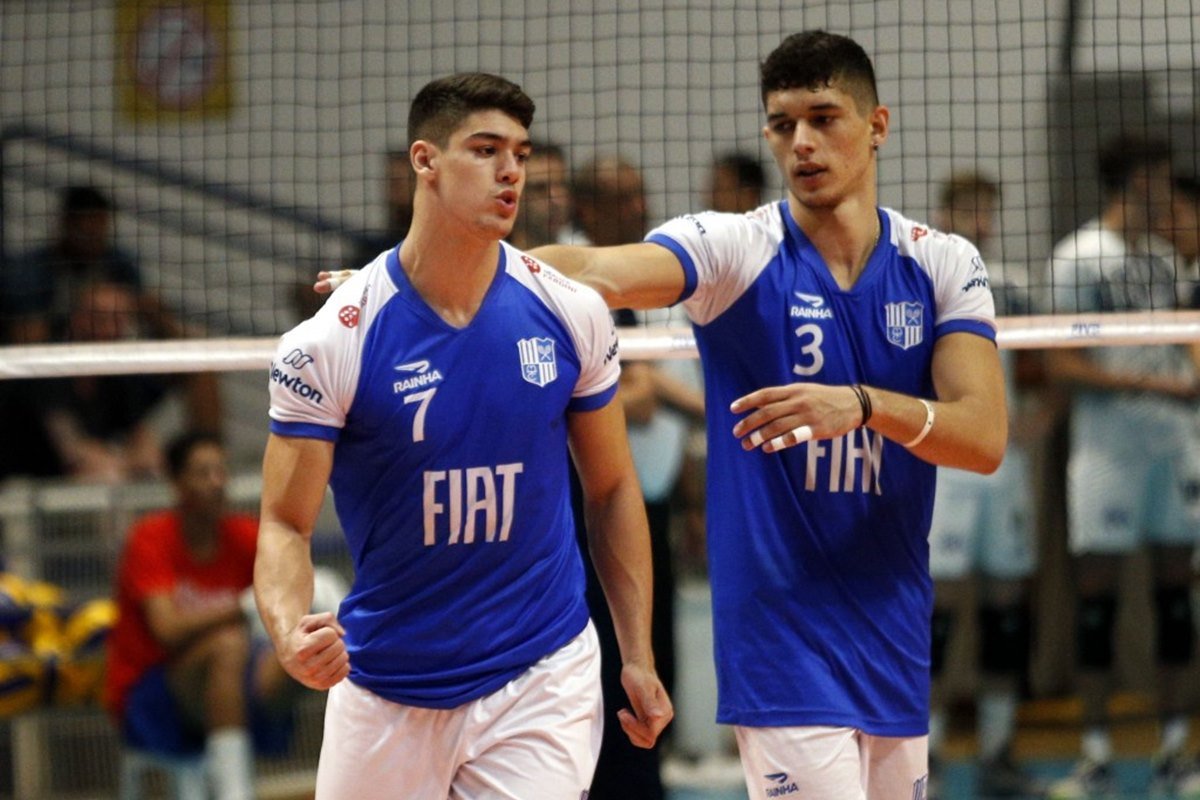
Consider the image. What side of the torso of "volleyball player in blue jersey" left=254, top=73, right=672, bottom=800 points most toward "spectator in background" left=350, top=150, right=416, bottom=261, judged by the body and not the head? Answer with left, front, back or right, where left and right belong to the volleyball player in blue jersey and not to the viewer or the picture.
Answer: back

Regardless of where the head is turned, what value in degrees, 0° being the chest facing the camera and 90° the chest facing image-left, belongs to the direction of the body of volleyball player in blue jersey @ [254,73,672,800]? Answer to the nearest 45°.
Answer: approximately 0°

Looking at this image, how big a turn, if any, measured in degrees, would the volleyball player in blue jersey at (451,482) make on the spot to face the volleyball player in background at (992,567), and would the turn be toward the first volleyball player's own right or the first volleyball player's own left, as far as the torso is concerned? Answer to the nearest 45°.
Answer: approximately 135° to the first volleyball player's own left

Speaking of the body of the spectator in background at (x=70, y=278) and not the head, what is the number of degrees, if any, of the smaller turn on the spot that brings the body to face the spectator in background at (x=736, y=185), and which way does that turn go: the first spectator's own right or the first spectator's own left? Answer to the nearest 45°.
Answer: approximately 45° to the first spectator's own left
